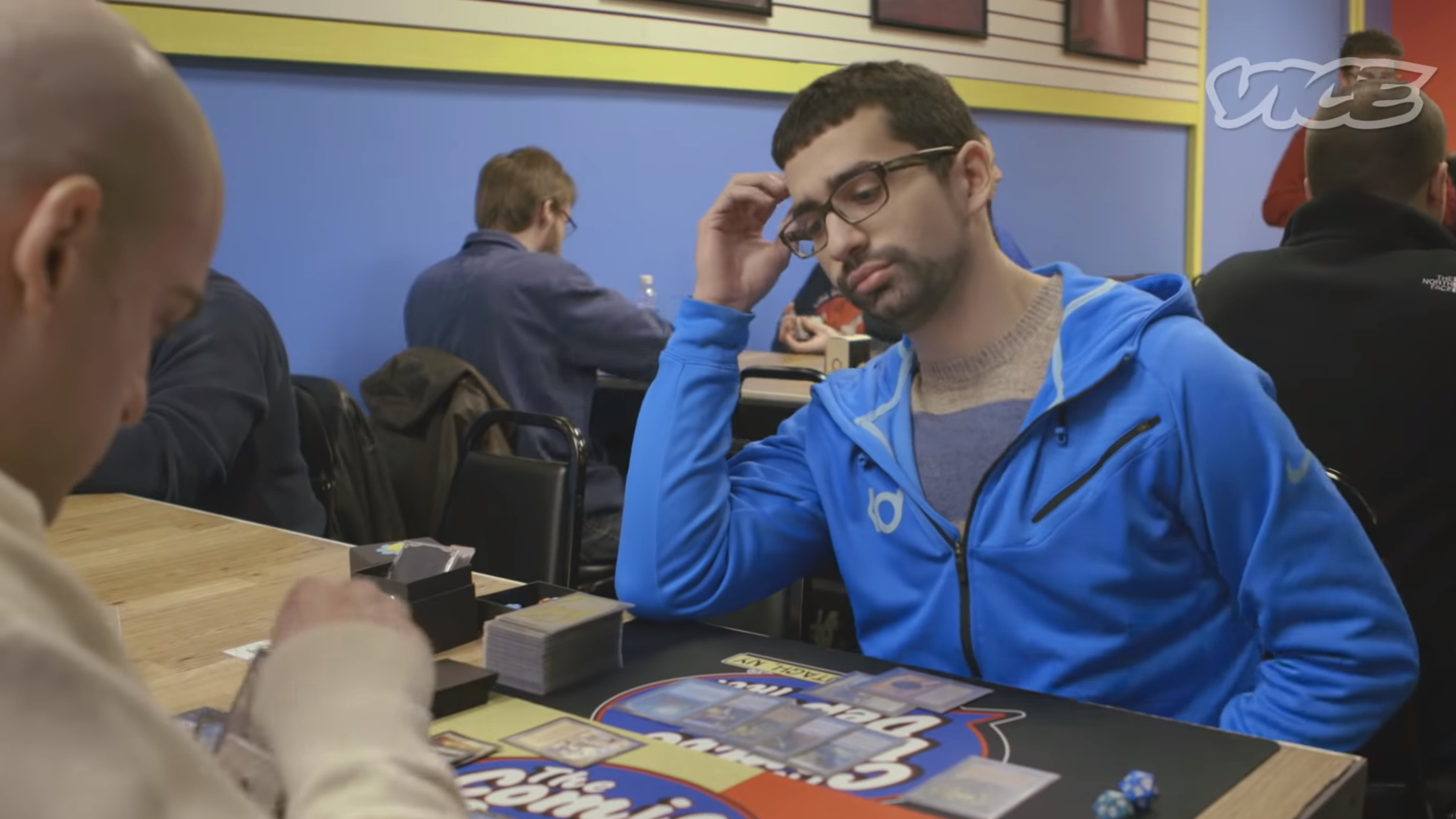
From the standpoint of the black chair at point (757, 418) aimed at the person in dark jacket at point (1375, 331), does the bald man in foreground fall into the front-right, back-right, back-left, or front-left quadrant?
front-right

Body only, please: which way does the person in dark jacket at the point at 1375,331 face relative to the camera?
away from the camera

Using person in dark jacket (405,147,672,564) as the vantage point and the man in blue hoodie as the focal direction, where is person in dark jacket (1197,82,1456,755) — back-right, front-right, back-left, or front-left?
front-left

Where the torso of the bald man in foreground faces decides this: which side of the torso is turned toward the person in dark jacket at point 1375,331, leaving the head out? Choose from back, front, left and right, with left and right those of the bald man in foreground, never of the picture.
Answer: front

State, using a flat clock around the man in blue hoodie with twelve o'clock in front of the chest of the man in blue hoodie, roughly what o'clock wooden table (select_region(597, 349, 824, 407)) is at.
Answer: The wooden table is roughly at 4 o'clock from the man in blue hoodie.

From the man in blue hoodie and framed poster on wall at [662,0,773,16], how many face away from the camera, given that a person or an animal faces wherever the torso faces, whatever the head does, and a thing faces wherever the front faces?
0

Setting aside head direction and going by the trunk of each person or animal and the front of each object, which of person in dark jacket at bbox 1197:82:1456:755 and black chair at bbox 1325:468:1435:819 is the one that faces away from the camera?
the person in dark jacket

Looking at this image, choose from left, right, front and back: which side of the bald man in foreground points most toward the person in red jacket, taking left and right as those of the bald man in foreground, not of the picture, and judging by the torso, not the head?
front

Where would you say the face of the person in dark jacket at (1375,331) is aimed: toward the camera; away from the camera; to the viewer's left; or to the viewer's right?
away from the camera

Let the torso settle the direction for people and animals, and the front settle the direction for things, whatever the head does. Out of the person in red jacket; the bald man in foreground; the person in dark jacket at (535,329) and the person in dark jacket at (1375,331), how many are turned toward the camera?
1

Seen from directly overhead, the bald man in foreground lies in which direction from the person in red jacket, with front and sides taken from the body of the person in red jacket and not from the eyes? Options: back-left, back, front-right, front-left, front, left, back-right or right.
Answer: front

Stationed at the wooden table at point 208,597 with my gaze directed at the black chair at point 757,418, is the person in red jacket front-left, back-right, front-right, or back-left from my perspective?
front-right

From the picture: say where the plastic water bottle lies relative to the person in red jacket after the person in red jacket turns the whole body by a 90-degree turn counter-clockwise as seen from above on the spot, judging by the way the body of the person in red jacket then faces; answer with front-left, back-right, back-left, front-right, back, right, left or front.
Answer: back-right

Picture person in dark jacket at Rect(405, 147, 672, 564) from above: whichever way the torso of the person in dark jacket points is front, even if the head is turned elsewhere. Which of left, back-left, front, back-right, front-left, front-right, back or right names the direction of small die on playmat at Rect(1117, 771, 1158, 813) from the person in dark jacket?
back-right

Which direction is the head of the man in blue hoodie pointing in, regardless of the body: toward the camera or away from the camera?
toward the camera

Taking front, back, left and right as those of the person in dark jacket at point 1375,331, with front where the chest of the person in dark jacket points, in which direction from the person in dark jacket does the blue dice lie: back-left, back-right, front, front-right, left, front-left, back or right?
back

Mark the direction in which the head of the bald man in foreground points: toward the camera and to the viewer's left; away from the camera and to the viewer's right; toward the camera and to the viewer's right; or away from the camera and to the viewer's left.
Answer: away from the camera and to the viewer's right
